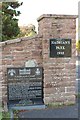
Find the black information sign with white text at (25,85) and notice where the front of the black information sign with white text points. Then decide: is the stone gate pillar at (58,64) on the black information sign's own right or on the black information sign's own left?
on the black information sign's own left

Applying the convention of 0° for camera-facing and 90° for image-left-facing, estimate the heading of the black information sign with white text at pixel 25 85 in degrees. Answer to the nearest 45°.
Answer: approximately 0°

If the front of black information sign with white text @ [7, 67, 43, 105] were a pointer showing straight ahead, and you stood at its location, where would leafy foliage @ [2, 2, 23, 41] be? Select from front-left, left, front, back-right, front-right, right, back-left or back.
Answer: back
